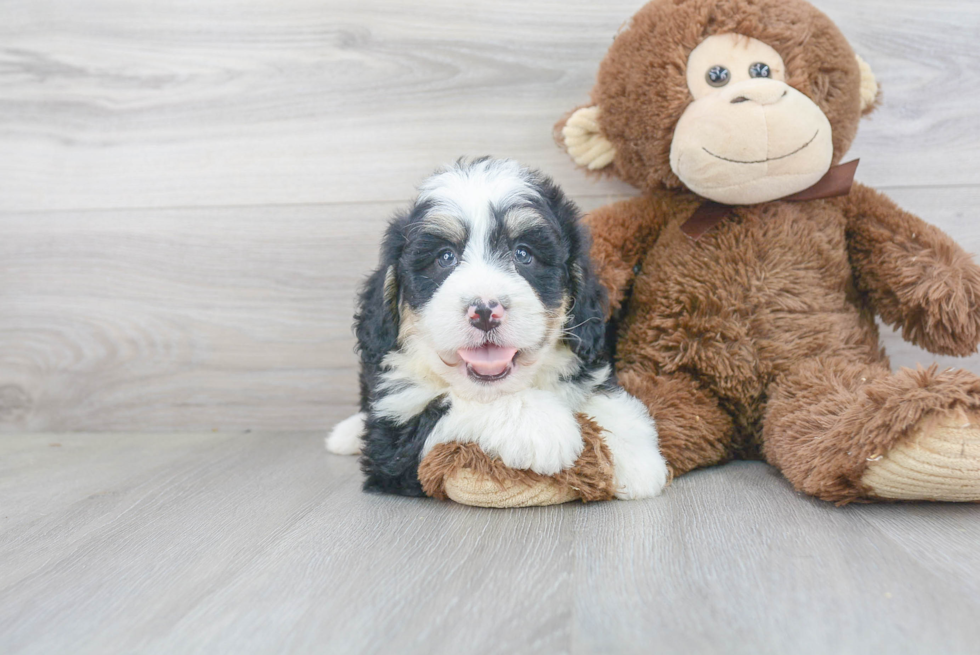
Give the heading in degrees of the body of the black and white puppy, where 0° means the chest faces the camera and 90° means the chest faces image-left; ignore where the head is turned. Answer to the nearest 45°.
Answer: approximately 0°

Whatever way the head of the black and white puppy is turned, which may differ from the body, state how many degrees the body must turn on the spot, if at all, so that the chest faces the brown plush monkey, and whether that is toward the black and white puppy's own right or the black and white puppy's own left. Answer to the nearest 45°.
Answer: approximately 135° to the black and white puppy's own left

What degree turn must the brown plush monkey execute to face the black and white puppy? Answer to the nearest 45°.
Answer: approximately 45° to its right

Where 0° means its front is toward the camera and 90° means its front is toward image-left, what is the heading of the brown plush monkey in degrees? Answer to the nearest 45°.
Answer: approximately 0°

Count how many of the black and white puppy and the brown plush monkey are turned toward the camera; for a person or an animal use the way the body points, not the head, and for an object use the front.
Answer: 2
